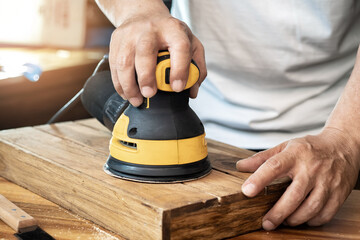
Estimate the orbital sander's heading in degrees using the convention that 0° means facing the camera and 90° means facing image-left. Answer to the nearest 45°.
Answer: approximately 315°

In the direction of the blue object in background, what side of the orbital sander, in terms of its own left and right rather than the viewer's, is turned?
back
